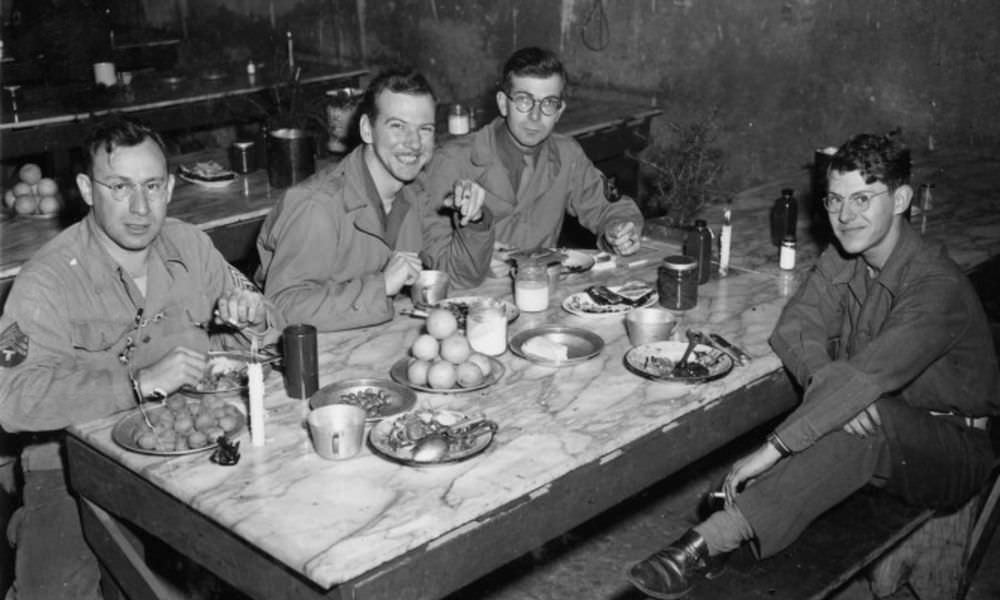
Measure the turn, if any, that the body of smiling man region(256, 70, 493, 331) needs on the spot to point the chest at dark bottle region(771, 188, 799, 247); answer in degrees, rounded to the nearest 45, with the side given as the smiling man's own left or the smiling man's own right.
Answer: approximately 45° to the smiling man's own left

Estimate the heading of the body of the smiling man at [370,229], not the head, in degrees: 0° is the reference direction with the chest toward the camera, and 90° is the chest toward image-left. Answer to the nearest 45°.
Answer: approximately 315°

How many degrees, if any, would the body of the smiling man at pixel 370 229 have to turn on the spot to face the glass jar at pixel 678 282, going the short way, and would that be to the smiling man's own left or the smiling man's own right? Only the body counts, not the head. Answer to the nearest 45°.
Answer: approximately 45° to the smiling man's own left

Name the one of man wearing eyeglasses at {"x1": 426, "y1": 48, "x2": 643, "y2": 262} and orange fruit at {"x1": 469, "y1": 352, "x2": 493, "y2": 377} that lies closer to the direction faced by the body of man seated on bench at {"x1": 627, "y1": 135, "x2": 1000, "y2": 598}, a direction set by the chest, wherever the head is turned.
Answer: the orange fruit

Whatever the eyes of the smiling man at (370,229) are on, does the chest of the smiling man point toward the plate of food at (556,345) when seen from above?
yes
